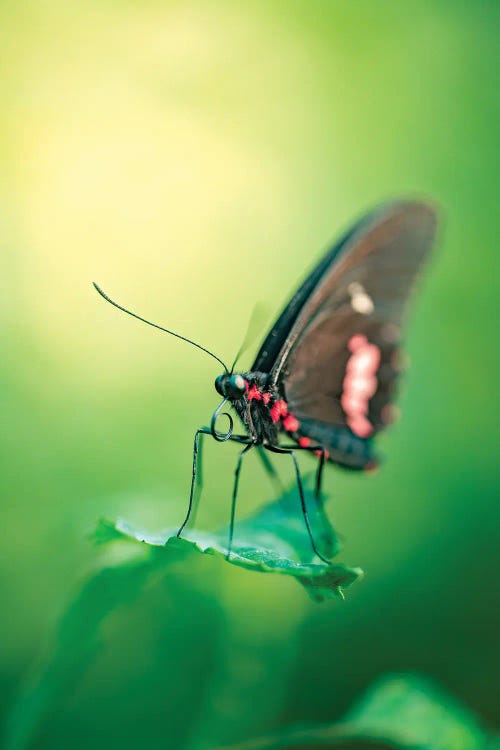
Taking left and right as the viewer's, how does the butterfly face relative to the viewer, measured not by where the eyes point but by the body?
facing the viewer and to the left of the viewer

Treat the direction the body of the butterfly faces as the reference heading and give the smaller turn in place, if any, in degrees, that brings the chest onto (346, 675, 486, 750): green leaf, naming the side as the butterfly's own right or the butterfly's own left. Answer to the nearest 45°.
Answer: approximately 90° to the butterfly's own left
